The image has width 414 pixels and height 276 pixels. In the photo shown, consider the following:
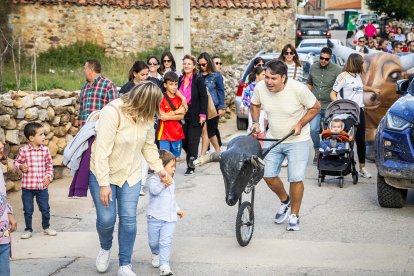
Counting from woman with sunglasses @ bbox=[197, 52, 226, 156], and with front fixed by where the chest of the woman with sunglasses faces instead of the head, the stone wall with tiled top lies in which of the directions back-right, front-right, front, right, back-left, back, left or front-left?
back-right

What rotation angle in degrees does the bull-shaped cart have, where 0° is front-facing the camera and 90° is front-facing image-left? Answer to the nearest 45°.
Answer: approximately 45°

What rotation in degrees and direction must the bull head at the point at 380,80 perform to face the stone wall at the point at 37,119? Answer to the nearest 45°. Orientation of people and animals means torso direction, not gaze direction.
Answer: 0° — it already faces it

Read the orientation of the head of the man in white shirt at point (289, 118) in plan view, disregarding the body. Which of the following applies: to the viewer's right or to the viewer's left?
to the viewer's left

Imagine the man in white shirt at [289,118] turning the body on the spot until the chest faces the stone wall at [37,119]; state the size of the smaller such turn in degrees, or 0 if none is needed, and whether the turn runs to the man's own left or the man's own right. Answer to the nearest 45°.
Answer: approximately 90° to the man's own right
